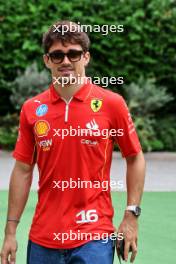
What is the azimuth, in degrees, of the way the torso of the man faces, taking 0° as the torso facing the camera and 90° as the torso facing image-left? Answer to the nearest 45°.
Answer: approximately 0°
